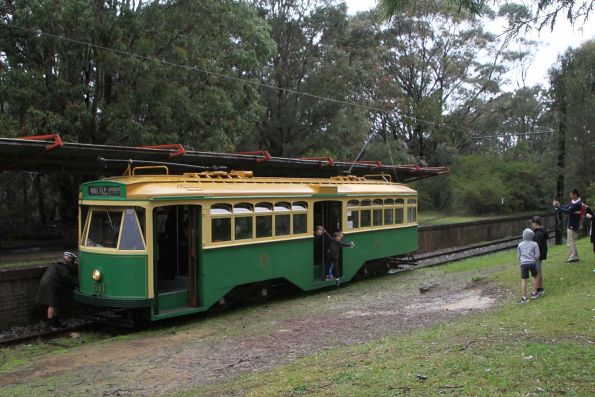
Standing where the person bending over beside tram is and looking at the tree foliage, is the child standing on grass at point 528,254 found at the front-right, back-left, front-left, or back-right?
front-right

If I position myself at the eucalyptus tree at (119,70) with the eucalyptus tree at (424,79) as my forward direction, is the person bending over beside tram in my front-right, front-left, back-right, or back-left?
back-right

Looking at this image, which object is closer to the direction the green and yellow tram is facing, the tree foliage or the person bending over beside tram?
the person bending over beside tram

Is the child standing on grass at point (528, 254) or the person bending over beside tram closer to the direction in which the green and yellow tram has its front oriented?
the person bending over beside tram

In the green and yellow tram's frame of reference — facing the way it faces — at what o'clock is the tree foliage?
The tree foliage is roughly at 6 o'clock from the green and yellow tram.

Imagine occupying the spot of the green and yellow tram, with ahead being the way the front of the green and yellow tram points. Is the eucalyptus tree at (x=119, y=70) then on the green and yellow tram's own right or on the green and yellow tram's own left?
on the green and yellow tram's own right

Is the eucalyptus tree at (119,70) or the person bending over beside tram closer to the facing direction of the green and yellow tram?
the person bending over beside tram

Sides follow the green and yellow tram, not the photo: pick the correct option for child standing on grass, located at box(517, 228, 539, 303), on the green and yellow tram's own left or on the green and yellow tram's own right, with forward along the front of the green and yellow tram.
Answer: on the green and yellow tram's own left

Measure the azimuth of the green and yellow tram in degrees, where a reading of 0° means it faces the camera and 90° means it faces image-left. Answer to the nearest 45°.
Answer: approximately 45°

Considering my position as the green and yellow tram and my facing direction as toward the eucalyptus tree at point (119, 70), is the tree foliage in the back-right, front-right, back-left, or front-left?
front-right

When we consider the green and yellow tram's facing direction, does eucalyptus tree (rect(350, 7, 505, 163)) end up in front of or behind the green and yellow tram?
behind
